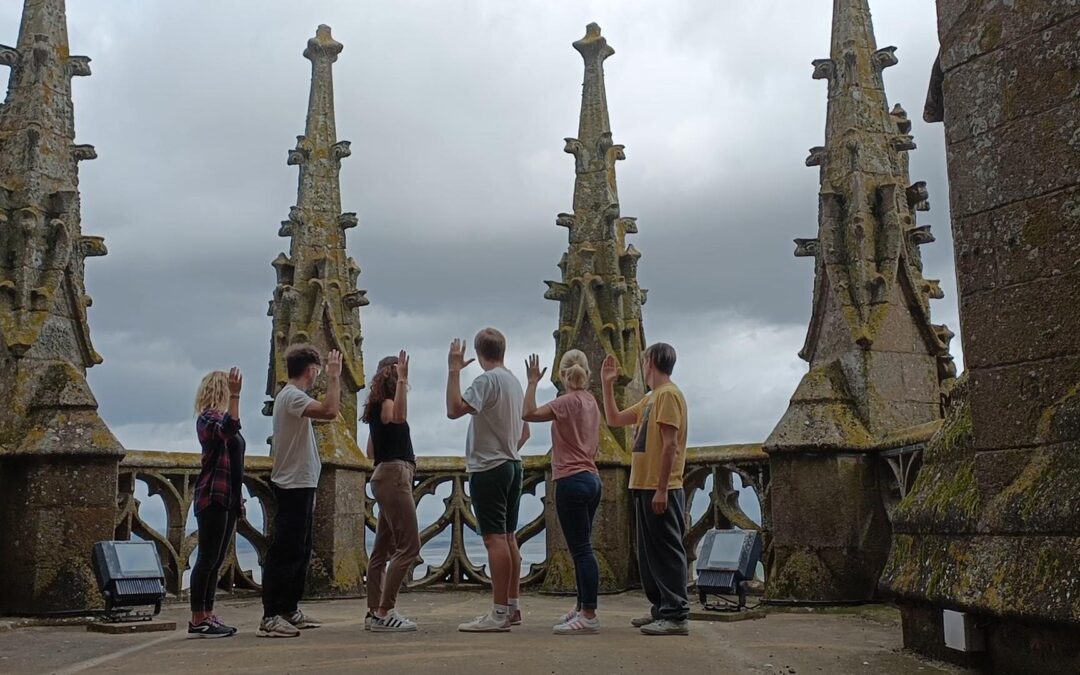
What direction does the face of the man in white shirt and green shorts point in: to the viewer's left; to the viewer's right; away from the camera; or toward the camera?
away from the camera

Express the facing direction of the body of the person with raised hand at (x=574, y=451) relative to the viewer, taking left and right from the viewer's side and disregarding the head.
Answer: facing away from the viewer and to the left of the viewer

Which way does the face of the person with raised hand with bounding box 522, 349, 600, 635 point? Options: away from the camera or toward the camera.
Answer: away from the camera

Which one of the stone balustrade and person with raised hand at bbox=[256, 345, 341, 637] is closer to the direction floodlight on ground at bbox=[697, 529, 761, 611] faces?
the person with raised hand

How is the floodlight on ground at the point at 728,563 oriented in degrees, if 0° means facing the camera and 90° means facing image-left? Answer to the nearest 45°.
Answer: approximately 45°

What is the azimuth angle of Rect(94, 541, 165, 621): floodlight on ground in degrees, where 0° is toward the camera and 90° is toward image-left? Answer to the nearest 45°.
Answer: approximately 315°

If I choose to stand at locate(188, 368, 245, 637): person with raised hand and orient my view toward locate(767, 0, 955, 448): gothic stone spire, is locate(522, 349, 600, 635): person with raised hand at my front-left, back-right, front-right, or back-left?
front-right

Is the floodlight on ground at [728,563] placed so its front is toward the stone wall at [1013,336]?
no

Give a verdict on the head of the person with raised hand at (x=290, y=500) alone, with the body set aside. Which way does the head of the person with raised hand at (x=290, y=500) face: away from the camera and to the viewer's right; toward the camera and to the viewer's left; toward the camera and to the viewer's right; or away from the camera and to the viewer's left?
away from the camera and to the viewer's right
